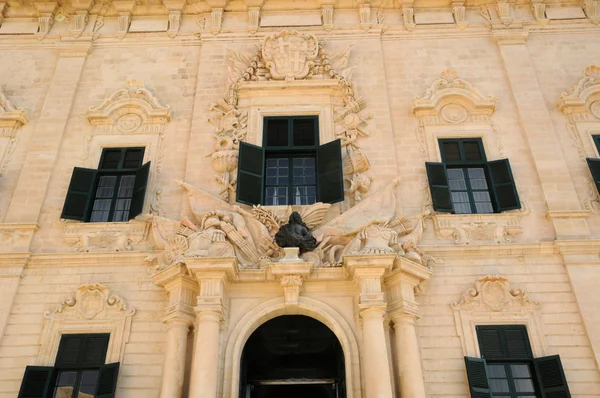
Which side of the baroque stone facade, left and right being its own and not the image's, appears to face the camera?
front
